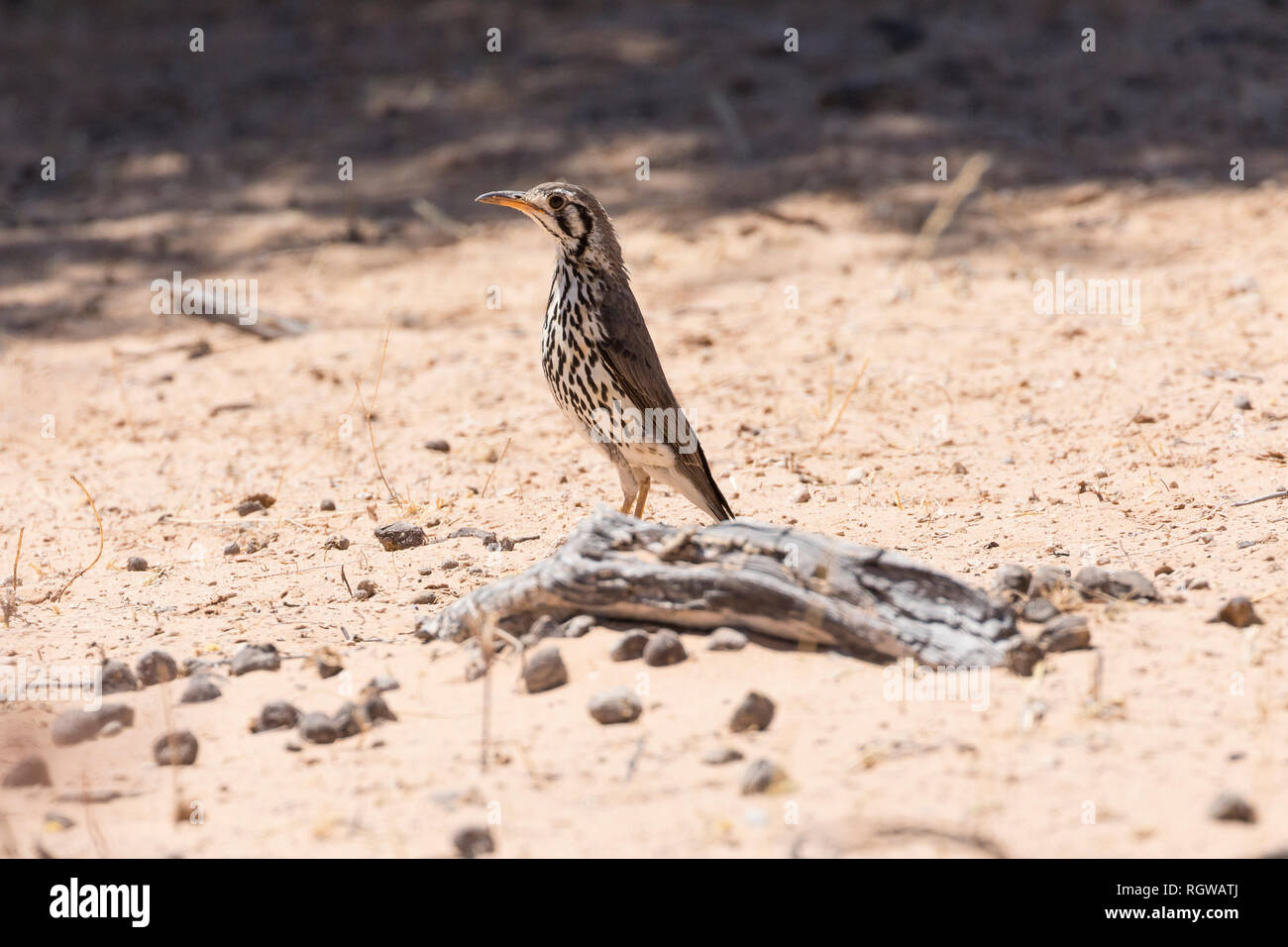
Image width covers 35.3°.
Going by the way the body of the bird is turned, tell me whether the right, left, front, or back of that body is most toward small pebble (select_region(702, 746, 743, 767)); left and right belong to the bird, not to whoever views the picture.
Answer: left

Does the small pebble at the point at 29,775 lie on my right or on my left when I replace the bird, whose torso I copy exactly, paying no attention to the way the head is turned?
on my left

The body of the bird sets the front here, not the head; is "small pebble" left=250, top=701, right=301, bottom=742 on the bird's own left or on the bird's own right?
on the bird's own left

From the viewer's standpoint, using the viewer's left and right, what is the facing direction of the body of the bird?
facing to the left of the viewer

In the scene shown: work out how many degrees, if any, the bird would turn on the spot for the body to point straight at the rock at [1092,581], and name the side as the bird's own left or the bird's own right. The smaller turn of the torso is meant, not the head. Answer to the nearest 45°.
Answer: approximately 135° to the bird's own left

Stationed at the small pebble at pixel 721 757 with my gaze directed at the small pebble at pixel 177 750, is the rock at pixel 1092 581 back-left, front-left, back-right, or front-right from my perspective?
back-right

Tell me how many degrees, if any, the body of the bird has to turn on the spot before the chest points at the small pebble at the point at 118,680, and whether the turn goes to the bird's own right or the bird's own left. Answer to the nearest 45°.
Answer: approximately 45° to the bird's own left

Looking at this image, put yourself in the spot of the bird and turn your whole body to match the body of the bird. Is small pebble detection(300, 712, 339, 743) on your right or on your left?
on your left

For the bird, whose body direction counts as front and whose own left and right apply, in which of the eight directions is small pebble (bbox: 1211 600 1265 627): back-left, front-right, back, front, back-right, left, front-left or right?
back-left

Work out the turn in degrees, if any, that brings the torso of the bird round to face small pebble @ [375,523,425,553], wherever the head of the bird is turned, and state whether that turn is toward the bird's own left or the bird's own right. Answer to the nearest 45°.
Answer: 0° — it already faces it

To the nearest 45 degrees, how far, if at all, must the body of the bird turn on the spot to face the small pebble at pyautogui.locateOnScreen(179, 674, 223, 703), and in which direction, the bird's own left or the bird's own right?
approximately 45° to the bird's own left

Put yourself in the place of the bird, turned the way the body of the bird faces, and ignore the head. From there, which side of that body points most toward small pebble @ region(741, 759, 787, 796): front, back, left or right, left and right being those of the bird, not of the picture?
left
